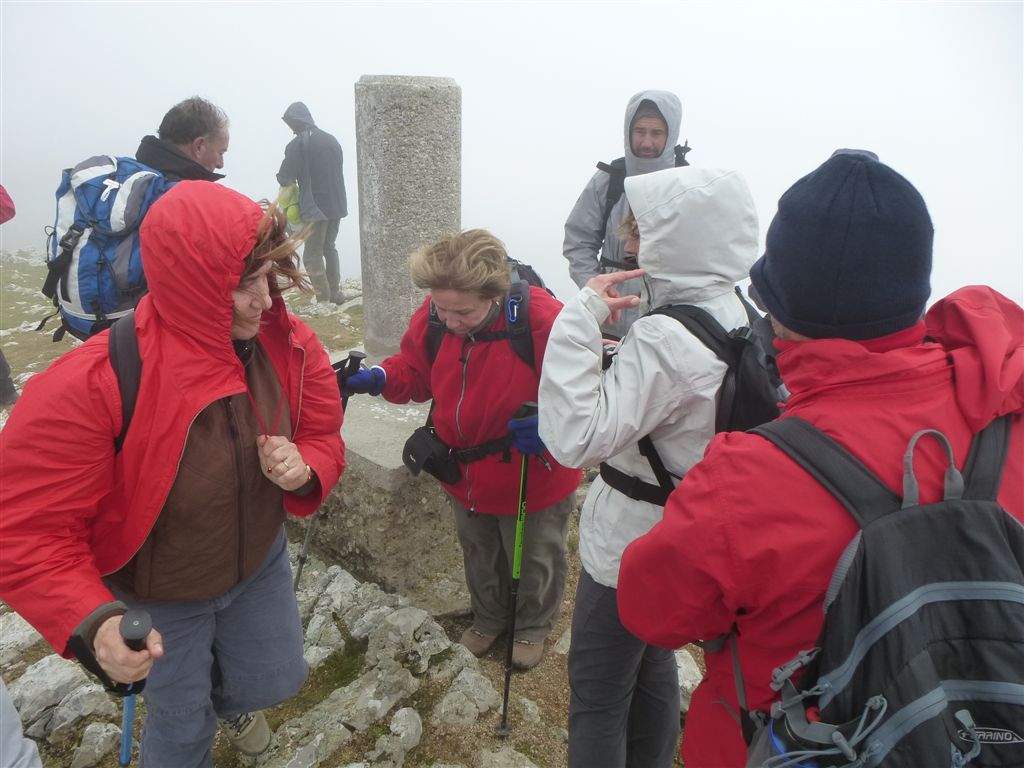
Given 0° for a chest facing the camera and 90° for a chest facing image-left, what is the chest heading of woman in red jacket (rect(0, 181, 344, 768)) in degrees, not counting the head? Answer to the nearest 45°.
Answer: approximately 315°

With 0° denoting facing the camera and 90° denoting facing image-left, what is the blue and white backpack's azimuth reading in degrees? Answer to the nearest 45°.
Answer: approximately 45°

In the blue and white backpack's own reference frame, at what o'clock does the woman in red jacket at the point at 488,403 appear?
The woman in red jacket is roughly at 9 o'clock from the blue and white backpack.

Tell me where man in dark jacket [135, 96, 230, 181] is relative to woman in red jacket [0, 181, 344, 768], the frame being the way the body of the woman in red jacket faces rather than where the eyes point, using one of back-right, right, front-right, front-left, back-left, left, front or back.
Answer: back-left

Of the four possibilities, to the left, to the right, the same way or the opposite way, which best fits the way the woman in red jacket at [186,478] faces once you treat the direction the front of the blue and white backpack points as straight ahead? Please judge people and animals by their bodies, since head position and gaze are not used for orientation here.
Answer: to the left

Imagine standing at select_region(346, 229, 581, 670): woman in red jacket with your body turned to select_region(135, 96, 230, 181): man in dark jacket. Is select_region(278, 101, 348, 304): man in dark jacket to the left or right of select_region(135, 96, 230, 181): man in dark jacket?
right

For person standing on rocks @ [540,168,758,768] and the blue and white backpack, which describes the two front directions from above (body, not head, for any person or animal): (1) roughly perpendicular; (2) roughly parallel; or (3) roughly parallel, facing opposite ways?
roughly perpendicular

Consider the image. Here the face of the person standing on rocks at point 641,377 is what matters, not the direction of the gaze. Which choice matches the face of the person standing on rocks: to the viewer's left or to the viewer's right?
to the viewer's left

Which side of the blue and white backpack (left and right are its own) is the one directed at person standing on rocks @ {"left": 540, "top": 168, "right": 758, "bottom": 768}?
left

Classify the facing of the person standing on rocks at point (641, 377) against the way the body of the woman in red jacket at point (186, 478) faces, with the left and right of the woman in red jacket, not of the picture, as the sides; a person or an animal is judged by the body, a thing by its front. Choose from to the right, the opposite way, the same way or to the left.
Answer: the opposite way
